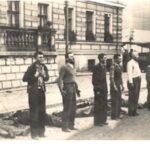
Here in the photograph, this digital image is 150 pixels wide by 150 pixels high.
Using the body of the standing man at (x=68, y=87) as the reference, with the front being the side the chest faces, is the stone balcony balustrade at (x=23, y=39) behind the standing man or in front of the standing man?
behind

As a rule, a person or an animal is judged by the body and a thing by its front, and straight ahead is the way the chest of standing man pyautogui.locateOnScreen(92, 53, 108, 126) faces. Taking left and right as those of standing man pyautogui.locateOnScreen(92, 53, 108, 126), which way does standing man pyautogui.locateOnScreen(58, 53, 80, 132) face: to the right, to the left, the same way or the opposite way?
the same way

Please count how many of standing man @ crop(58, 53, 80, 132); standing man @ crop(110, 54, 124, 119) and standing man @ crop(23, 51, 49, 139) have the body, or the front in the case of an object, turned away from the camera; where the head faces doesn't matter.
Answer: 0

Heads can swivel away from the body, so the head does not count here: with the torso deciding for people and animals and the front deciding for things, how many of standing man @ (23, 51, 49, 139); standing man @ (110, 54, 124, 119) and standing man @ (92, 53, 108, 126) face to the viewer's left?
0

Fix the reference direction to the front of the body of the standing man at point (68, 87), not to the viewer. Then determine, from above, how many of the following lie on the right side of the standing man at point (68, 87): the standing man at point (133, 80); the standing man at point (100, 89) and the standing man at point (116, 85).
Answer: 0

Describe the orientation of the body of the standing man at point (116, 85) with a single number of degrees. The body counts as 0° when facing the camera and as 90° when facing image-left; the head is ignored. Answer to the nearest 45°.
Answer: approximately 315°

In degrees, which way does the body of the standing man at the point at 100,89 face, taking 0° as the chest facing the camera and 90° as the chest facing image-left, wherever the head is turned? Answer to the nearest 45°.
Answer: approximately 315°

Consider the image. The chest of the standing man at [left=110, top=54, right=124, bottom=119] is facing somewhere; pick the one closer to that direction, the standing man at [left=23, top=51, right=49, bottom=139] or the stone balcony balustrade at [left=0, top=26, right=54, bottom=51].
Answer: the standing man

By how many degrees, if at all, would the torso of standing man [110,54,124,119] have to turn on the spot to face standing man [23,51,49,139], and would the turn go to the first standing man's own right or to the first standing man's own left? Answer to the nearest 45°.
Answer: approximately 90° to the first standing man's own right

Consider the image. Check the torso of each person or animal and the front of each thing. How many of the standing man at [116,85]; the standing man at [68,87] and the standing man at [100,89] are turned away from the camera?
0

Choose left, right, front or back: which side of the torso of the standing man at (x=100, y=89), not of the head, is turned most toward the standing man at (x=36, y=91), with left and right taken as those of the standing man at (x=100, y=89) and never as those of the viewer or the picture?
right

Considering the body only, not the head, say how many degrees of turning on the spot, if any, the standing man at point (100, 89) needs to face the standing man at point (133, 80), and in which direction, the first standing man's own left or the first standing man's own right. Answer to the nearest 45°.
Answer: approximately 90° to the first standing man's own left

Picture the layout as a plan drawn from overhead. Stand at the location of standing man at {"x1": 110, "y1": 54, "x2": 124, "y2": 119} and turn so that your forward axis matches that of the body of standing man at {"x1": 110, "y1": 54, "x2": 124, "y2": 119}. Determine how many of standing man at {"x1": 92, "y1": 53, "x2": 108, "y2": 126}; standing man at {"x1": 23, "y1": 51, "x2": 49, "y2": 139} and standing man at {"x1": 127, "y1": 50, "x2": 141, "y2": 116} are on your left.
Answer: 1

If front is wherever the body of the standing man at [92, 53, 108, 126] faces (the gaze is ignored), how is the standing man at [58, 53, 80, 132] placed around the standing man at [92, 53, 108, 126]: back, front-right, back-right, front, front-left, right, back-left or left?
right

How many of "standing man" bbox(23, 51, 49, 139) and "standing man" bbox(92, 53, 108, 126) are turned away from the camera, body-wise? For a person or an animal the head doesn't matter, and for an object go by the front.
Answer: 0

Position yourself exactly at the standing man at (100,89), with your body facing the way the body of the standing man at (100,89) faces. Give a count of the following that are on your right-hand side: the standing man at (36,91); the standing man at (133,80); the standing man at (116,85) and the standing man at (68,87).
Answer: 2

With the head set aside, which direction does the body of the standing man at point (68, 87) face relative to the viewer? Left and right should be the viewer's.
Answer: facing the viewer and to the right of the viewer

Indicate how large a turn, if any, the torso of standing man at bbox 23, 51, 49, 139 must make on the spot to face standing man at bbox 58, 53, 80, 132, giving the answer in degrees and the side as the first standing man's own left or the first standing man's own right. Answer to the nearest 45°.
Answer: approximately 90° to the first standing man's own left

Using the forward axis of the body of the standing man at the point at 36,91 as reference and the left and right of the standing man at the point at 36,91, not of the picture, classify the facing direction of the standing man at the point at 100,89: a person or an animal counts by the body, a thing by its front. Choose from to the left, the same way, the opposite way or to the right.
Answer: the same way

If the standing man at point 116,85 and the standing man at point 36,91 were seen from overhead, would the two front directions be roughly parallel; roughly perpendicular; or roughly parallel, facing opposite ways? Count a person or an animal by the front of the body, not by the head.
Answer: roughly parallel

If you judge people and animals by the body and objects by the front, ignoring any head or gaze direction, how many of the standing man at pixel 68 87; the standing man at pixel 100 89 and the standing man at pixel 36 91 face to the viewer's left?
0

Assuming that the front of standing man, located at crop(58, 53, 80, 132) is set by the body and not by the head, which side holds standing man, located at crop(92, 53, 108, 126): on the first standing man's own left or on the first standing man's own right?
on the first standing man's own left
